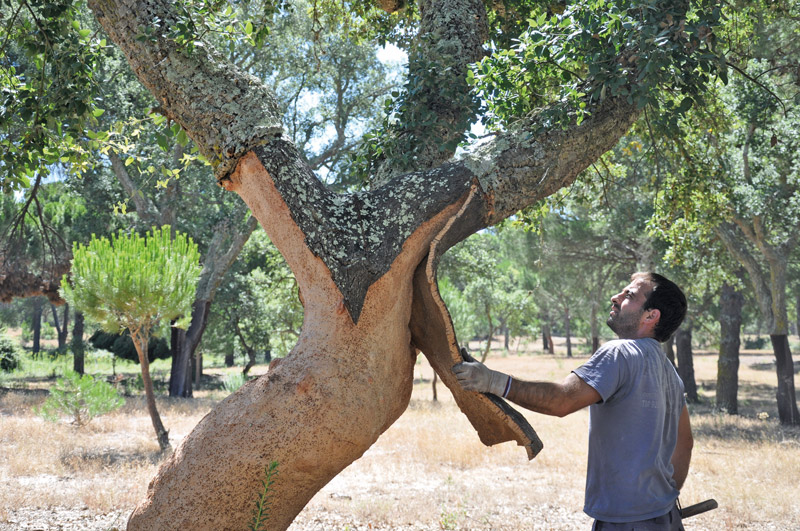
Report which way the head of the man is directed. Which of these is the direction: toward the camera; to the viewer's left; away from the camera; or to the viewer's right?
to the viewer's left

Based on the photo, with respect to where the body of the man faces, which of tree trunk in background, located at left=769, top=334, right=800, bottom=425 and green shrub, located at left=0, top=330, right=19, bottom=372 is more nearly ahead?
the green shrub

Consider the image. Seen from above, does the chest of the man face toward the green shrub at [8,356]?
yes

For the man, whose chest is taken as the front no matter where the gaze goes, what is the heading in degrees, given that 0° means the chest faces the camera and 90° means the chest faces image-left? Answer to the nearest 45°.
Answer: approximately 135°

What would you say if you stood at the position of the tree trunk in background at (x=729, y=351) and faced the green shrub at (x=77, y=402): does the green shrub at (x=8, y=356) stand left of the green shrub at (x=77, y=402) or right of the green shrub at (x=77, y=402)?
right

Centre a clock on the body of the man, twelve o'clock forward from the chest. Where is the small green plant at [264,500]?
The small green plant is roughly at 10 o'clock from the man.

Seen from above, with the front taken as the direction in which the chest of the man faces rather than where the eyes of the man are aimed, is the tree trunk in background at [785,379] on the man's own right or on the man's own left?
on the man's own right

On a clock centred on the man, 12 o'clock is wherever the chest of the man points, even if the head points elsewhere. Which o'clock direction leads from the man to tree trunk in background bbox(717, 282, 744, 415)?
The tree trunk in background is roughly at 2 o'clock from the man.
